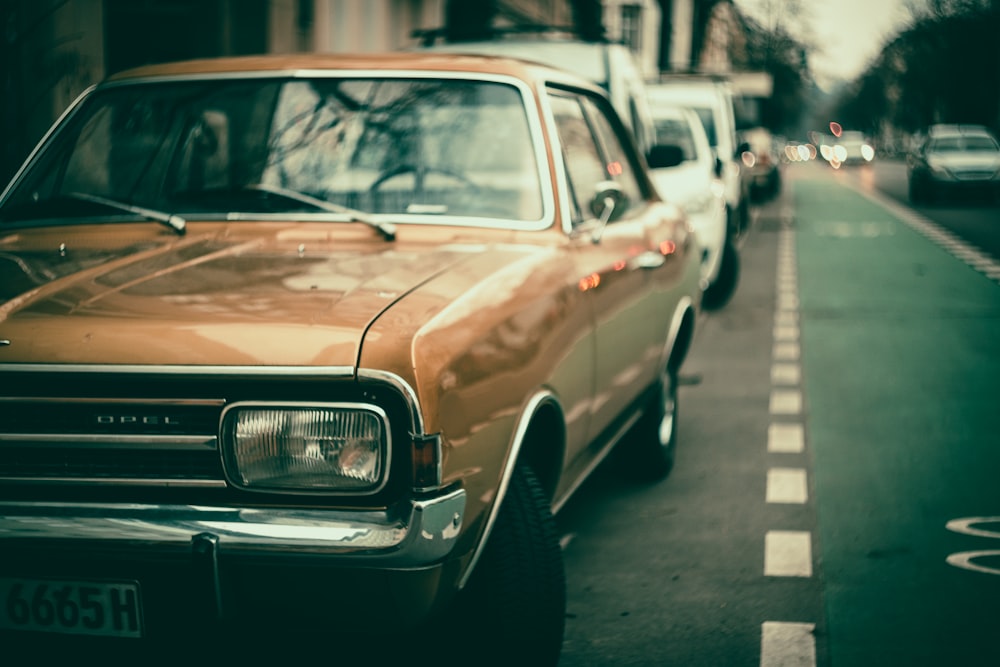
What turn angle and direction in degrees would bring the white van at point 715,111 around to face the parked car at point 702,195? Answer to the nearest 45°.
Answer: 0° — it already faces it

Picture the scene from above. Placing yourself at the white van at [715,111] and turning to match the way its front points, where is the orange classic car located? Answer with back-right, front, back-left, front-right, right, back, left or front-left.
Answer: front

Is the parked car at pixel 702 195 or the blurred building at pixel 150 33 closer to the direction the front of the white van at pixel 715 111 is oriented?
the parked car

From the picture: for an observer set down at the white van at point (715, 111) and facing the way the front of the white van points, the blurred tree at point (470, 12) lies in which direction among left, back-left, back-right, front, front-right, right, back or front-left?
front-right

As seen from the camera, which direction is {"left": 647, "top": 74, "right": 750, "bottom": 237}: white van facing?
toward the camera

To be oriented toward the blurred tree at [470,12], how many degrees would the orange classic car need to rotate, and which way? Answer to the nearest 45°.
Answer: approximately 135° to its right

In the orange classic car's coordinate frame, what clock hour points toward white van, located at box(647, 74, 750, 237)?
The white van is roughly at 5 o'clock from the orange classic car.

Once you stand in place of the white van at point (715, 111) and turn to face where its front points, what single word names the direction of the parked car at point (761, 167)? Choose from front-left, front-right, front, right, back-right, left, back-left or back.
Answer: back

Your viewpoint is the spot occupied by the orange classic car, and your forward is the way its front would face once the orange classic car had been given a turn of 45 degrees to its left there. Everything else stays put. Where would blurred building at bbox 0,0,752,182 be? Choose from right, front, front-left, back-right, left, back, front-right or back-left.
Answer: back

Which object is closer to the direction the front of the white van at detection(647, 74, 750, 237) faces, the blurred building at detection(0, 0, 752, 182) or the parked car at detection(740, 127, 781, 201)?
the blurred building

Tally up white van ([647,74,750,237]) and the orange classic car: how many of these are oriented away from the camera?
0

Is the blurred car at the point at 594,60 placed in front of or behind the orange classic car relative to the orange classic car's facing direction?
behind

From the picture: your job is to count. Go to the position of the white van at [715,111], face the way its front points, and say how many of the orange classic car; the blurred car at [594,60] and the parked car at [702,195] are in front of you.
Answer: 3

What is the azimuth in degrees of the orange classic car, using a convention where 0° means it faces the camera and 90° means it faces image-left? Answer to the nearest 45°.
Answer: approximately 45°
